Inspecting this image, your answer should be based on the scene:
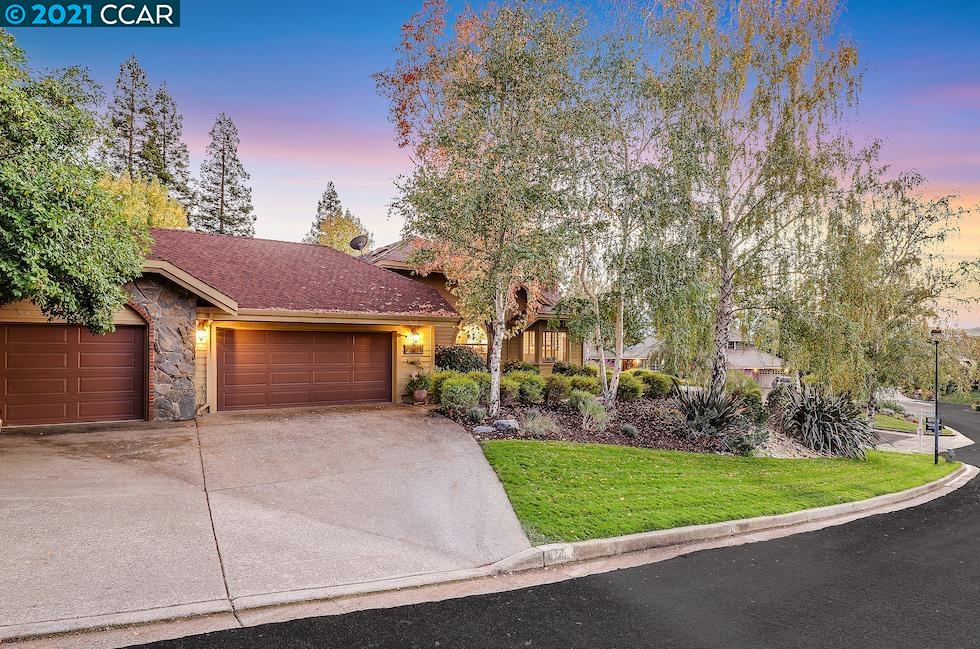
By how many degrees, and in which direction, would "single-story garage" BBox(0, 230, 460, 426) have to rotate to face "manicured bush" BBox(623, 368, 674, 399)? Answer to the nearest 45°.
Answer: approximately 90° to its left

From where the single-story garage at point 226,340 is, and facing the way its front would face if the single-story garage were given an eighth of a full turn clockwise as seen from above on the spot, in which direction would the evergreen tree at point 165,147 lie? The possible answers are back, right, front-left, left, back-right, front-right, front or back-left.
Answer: back-right

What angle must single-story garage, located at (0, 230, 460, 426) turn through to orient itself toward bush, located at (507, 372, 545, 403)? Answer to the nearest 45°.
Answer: approximately 90° to its left

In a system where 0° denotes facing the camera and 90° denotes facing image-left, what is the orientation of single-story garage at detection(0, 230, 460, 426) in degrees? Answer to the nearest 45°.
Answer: approximately 0°

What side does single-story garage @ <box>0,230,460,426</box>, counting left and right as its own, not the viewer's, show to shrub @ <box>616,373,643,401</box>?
left

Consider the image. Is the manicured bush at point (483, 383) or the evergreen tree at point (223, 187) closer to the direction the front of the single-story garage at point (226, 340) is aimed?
the manicured bush

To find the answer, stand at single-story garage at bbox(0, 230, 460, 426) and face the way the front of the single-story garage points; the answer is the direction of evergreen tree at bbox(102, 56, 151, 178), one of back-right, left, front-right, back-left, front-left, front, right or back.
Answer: back

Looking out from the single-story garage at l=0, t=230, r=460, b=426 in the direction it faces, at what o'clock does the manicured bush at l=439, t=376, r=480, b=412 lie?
The manicured bush is roughly at 10 o'clock from the single-story garage.

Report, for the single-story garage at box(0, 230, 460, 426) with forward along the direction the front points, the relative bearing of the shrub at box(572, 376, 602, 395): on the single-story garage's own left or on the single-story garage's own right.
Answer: on the single-story garage's own left

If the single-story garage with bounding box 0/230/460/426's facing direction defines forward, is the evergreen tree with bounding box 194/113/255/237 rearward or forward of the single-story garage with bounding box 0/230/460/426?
rearward

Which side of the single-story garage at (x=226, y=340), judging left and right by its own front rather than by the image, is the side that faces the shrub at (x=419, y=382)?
left
